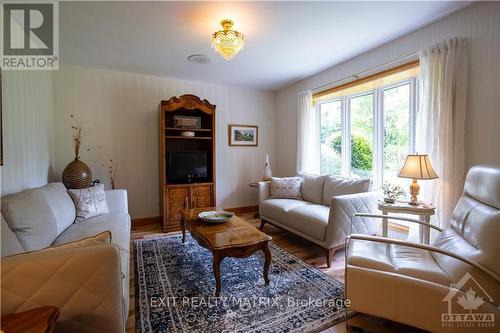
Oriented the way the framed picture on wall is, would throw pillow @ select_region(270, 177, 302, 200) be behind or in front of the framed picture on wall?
in front

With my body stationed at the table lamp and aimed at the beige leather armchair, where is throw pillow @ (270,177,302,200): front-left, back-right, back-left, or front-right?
back-right

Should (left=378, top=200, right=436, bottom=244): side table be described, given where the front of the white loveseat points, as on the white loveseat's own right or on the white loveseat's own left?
on the white loveseat's own left

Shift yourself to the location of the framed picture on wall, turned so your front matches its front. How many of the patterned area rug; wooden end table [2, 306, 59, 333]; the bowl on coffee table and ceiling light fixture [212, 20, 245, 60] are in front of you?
4

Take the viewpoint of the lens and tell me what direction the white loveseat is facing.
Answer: facing the viewer and to the left of the viewer

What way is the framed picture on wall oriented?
toward the camera

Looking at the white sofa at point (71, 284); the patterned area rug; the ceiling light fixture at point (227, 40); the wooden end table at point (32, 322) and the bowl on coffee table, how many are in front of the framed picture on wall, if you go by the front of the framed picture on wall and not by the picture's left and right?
5

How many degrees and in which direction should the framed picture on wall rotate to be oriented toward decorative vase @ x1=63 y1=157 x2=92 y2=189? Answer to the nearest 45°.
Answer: approximately 45° to its right

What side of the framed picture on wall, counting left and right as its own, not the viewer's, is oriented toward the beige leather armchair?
front

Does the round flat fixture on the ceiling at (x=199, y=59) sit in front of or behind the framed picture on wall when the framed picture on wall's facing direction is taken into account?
in front

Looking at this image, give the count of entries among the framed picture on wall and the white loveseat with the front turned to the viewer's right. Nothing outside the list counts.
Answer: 0

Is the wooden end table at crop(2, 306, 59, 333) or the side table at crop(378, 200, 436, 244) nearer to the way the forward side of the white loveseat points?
the wooden end table
